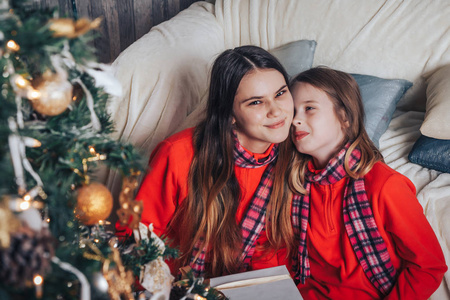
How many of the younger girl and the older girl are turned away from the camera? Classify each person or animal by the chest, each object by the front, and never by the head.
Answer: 0

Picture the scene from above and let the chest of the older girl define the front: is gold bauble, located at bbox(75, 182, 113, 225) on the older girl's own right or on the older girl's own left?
on the older girl's own right

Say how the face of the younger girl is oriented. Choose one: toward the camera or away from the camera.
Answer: toward the camera

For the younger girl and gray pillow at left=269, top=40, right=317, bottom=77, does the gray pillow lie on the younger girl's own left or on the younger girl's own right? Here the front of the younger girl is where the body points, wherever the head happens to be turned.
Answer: on the younger girl's own right

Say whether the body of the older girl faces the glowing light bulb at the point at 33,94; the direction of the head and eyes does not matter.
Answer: no

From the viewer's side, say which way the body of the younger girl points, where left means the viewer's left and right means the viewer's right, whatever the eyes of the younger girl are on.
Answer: facing the viewer and to the left of the viewer

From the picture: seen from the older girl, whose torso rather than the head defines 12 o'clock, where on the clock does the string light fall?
The string light is roughly at 2 o'clock from the older girl.

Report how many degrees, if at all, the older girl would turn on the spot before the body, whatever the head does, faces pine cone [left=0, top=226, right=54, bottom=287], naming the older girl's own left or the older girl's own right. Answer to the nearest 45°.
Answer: approximately 45° to the older girl's own right

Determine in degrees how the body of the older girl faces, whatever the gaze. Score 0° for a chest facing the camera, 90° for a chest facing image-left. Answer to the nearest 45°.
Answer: approximately 315°
